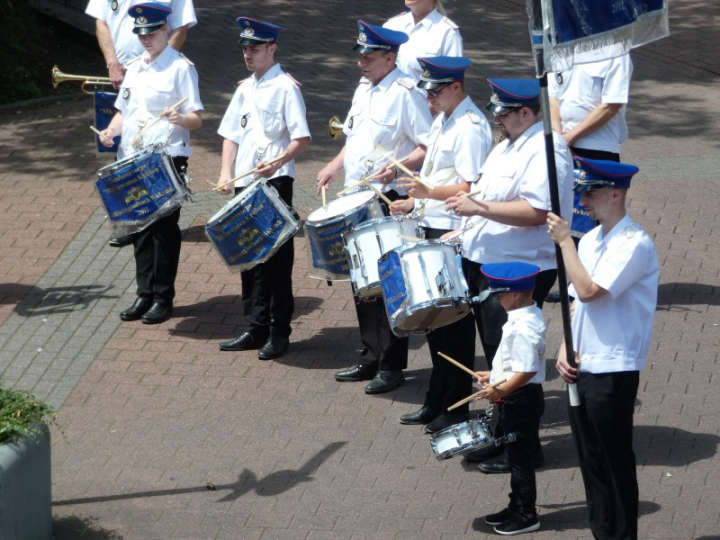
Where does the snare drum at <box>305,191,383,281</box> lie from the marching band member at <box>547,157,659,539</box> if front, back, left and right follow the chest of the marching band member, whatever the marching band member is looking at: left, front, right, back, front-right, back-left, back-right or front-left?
front-right

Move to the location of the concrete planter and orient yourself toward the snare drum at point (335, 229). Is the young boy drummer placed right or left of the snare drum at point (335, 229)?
right

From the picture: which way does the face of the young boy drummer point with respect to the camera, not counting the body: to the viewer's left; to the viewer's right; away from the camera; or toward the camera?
to the viewer's left

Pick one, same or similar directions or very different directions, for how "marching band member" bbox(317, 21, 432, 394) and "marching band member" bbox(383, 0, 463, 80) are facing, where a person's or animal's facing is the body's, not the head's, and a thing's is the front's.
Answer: same or similar directions

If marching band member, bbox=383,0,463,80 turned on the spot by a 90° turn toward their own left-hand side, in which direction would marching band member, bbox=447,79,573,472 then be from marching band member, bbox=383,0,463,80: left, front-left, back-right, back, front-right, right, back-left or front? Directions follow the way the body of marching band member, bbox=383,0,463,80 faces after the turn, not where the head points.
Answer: front-right

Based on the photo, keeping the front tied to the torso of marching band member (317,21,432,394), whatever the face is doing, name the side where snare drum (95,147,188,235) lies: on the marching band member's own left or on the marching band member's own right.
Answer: on the marching band member's own right

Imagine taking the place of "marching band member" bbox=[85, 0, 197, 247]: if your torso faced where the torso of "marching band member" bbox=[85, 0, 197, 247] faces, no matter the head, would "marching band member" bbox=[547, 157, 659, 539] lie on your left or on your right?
on your left

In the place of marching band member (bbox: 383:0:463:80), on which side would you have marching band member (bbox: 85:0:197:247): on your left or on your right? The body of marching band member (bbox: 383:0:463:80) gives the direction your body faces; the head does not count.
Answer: on your right

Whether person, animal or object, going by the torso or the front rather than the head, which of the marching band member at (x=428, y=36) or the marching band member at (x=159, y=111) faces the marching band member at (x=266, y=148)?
the marching band member at (x=428, y=36)

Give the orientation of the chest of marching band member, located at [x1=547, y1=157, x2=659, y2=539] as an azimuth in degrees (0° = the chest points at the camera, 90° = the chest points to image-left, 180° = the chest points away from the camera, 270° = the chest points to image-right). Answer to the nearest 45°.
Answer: approximately 90°

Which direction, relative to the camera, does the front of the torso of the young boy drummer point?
to the viewer's left

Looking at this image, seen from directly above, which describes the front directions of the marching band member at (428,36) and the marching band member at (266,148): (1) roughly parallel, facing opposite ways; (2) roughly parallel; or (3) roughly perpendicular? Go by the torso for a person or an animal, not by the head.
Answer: roughly parallel

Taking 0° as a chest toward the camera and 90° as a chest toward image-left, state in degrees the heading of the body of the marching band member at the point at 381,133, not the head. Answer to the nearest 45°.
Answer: approximately 45°

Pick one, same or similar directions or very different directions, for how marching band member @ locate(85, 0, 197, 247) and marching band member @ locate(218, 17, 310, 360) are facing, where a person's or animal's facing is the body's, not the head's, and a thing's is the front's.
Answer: same or similar directions

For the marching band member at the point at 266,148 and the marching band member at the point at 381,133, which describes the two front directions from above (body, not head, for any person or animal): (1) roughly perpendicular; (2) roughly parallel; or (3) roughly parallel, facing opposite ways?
roughly parallel

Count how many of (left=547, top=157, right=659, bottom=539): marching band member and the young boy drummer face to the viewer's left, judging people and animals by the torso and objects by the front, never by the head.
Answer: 2

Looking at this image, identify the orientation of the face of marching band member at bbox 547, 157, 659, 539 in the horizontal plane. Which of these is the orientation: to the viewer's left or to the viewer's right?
to the viewer's left

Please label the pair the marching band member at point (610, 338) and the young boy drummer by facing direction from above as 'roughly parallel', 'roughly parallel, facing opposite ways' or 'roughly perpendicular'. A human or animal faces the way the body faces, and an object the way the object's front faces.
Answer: roughly parallel

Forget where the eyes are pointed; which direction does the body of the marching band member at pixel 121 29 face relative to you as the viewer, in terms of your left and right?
facing the viewer and to the left of the viewer
